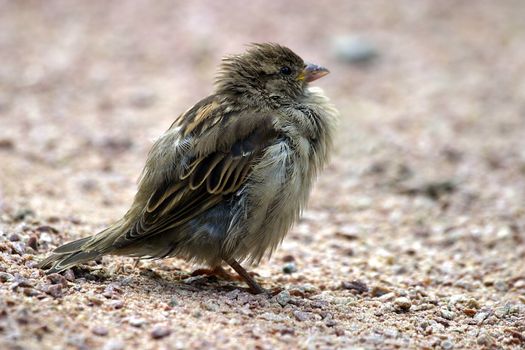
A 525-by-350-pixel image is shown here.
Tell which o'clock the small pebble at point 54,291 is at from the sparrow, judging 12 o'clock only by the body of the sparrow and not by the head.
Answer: The small pebble is roughly at 5 o'clock from the sparrow.

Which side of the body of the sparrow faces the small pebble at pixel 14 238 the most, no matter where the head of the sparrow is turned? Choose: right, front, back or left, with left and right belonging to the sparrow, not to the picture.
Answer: back

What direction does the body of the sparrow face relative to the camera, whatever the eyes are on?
to the viewer's right

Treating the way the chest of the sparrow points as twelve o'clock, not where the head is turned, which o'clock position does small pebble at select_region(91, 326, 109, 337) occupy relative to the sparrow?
The small pebble is roughly at 4 o'clock from the sparrow.

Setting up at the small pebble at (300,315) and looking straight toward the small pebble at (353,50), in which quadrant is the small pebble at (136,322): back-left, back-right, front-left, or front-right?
back-left

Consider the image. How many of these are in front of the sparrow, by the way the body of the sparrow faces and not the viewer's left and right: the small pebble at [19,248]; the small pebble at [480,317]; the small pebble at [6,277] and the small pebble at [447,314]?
2

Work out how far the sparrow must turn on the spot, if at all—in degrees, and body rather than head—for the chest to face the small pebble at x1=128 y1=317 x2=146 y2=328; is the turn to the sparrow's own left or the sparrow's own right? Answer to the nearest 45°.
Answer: approximately 90° to the sparrow's own right

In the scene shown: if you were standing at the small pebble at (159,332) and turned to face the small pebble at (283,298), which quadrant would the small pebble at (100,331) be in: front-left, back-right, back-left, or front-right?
back-left
